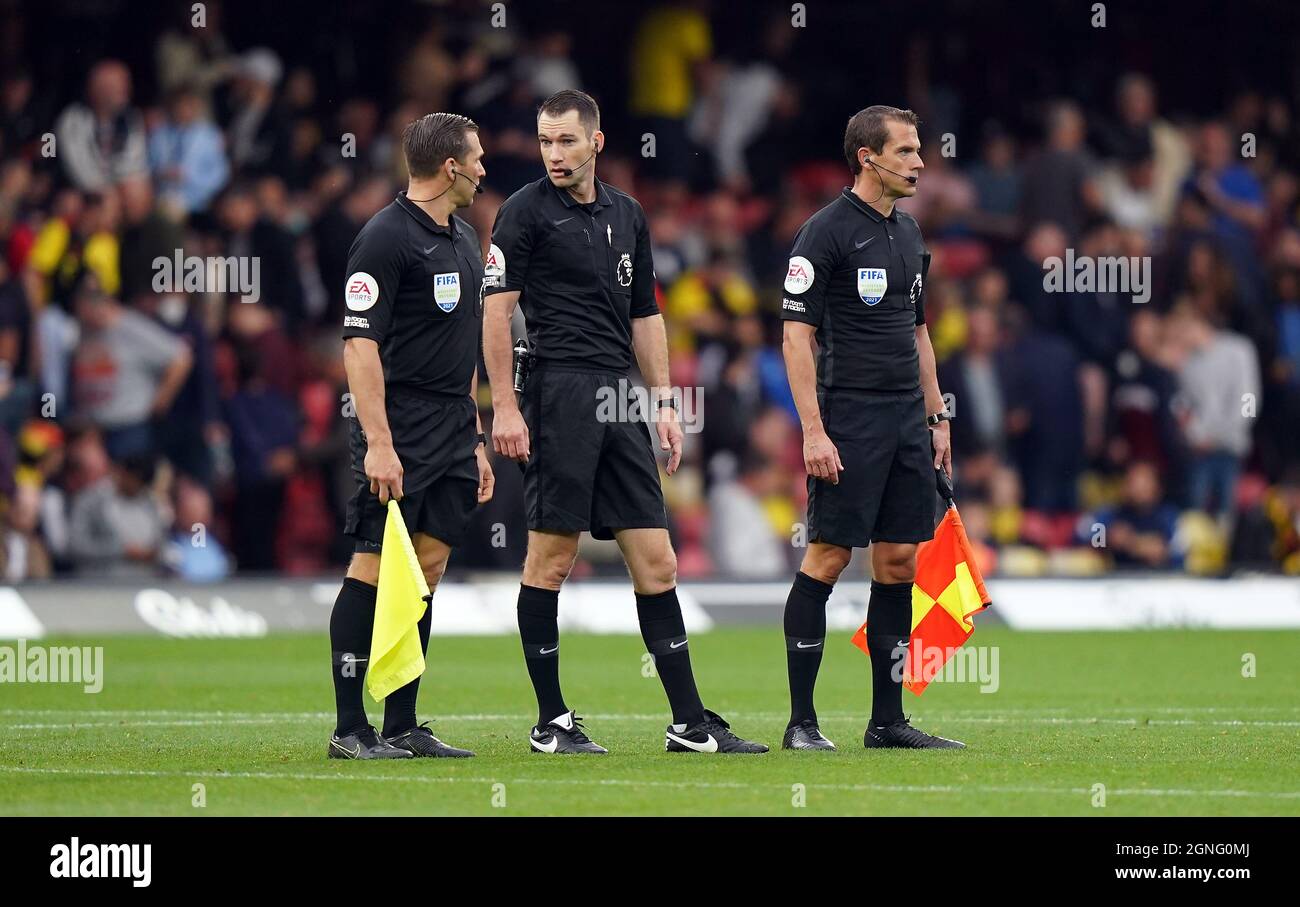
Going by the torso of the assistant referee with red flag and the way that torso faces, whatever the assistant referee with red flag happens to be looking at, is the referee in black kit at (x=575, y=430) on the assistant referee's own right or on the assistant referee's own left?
on the assistant referee's own right

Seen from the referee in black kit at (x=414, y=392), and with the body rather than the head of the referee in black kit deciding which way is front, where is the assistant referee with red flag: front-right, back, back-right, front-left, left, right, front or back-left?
front-left

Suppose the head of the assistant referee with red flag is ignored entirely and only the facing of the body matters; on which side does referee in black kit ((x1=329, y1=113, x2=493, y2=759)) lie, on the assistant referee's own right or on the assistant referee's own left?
on the assistant referee's own right

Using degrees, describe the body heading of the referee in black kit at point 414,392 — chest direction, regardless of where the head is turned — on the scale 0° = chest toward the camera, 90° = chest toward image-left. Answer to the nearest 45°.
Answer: approximately 315°
